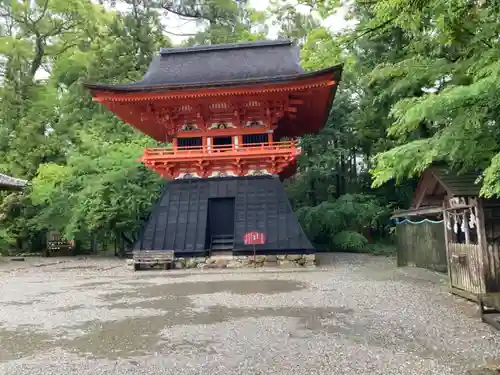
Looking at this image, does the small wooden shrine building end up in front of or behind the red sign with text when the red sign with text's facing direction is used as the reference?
in front

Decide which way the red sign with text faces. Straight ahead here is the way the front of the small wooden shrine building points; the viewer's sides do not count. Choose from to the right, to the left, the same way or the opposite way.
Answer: to the left

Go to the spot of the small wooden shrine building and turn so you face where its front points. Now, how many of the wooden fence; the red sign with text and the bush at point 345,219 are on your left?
0

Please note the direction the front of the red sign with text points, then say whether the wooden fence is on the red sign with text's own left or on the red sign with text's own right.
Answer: on the red sign with text's own left

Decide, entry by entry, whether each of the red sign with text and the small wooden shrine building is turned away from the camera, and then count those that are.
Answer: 0

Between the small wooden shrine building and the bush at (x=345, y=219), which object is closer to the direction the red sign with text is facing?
the small wooden shrine building

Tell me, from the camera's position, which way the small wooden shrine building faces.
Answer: facing the viewer and to the left of the viewer

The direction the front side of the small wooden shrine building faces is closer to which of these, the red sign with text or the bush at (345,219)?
the red sign with text

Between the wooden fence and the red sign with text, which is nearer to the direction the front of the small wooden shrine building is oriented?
the red sign with text

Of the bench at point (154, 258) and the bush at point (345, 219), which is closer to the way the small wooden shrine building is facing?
the bench

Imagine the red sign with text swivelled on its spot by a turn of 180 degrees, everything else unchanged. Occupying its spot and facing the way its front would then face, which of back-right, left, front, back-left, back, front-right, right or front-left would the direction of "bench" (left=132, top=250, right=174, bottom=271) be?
left

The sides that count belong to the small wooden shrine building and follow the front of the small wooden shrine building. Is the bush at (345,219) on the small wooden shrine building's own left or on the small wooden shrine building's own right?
on the small wooden shrine building's own right

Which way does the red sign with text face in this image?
toward the camera

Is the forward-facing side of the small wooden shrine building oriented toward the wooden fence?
no

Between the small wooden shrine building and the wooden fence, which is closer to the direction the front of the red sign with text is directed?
the small wooden shrine building
